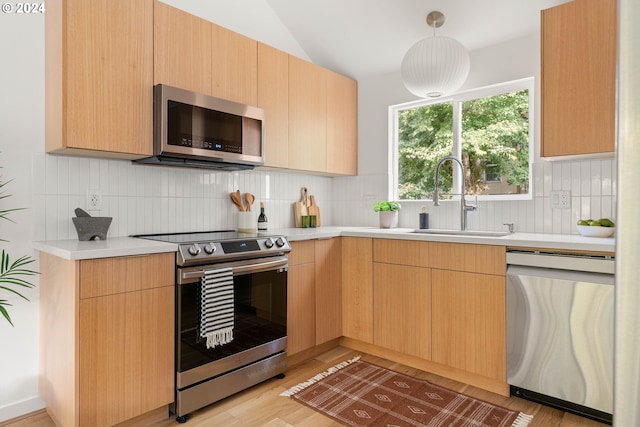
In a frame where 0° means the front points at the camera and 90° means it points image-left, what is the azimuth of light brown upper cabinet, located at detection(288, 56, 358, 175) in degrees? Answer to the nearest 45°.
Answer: approximately 315°

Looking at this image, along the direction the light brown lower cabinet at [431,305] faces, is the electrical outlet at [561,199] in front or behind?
behind

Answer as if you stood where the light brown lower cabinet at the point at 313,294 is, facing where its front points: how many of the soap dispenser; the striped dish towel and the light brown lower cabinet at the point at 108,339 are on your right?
2

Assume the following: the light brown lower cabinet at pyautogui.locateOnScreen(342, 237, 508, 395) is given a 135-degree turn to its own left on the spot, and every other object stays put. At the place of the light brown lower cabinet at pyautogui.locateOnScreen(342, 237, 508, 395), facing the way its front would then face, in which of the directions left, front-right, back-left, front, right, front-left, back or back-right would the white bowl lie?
front

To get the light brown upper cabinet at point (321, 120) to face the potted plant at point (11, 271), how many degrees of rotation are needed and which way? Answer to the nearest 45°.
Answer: approximately 90° to its right

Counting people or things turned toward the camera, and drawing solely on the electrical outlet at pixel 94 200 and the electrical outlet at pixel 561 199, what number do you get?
2

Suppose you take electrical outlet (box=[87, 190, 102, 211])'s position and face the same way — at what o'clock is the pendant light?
The pendant light is roughly at 10 o'clock from the electrical outlet.

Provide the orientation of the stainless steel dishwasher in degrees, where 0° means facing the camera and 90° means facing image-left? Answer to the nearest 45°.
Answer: approximately 45°

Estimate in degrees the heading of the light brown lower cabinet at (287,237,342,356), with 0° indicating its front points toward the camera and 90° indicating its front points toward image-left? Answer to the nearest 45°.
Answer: approximately 315°
